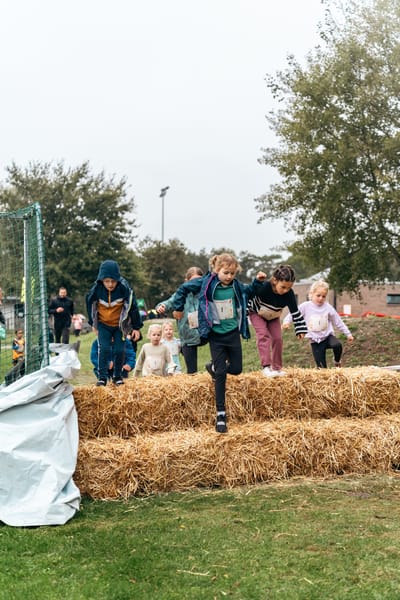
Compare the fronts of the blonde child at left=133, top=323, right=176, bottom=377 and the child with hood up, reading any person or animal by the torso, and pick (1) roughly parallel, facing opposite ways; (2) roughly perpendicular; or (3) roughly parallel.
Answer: roughly parallel

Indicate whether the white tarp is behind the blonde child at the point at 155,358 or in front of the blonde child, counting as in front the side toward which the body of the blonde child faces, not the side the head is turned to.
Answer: in front

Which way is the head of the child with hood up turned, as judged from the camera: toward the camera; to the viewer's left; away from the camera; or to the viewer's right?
toward the camera

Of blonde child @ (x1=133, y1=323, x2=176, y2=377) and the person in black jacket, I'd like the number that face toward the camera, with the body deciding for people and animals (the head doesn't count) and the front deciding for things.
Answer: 2

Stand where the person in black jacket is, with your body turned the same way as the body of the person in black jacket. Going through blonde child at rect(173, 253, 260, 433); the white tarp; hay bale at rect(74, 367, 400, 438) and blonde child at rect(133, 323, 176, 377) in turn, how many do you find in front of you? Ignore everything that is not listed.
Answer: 4

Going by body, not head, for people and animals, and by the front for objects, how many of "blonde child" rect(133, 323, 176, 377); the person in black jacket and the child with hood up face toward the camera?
3

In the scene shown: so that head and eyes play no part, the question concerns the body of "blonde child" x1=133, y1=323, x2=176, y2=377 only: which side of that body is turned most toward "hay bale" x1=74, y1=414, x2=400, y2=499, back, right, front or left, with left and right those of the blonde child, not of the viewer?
front

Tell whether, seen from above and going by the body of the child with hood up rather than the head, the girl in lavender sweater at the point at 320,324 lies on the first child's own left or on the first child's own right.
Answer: on the first child's own left

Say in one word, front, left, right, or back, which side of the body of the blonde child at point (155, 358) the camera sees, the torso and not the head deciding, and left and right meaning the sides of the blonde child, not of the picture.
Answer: front

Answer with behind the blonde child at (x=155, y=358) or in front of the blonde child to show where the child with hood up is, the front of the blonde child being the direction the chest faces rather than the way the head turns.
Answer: in front

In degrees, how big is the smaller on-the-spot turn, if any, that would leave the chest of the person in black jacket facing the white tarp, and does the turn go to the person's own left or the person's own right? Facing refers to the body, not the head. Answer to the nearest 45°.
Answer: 0° — they already face it

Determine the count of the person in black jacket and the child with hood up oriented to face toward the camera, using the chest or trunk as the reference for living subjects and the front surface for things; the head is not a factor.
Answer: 2

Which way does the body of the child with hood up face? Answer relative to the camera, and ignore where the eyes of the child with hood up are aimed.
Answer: toward the camera
